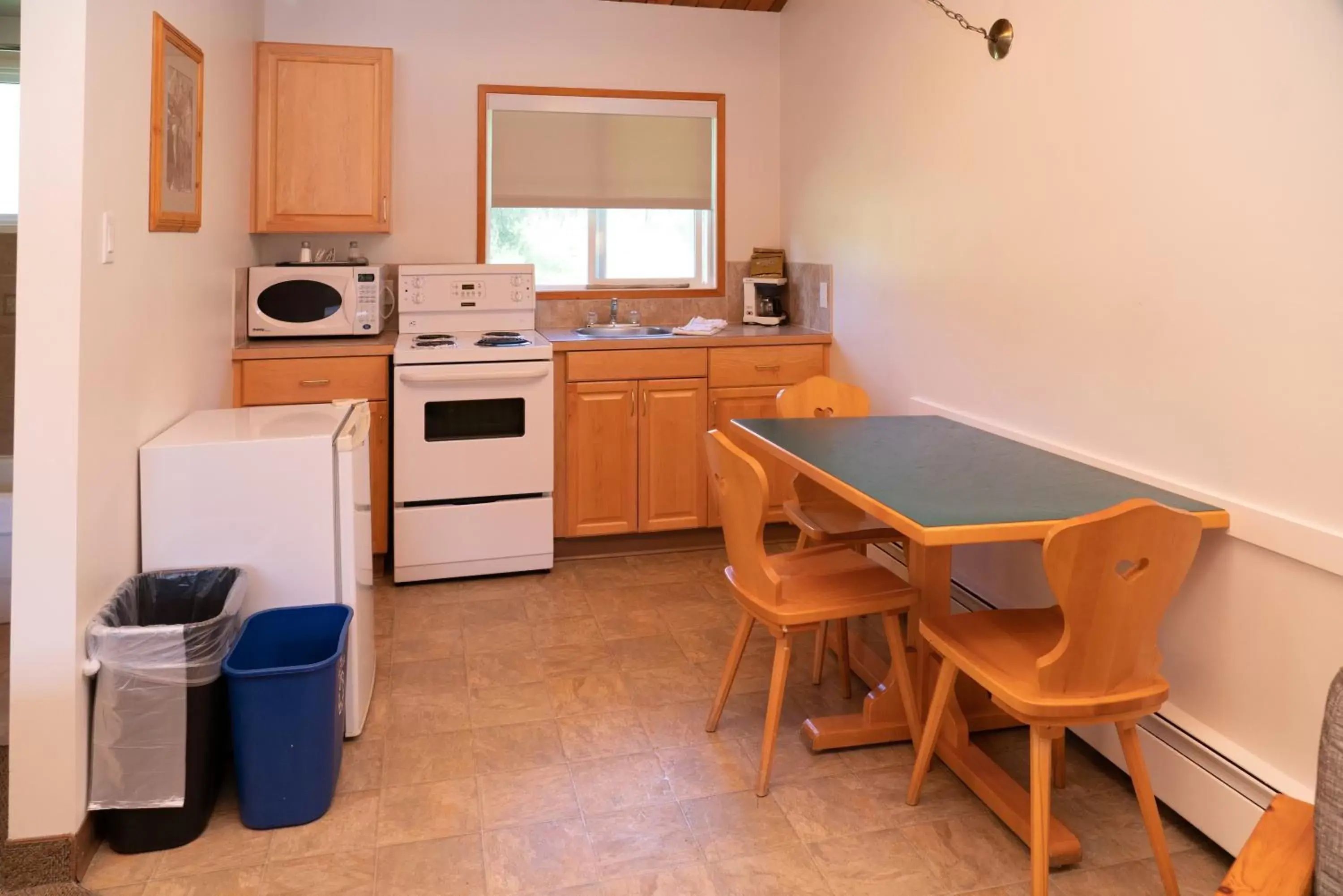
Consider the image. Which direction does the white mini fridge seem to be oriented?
to the viewer's right

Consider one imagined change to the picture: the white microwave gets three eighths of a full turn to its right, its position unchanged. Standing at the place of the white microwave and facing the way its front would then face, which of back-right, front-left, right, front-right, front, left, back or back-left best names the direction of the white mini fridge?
back-left

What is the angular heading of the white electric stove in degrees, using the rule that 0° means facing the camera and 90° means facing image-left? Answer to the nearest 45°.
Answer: approximately 0°

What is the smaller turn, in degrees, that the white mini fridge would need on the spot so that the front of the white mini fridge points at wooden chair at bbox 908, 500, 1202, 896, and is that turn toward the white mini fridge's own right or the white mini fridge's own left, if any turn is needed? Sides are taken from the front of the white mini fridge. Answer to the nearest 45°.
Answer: approximately 45° to the white mini fridge's own right

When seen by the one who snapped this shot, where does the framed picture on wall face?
facing to the right of the viewer

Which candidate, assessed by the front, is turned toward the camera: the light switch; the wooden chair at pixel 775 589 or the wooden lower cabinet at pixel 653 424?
the wooden lower cabinet

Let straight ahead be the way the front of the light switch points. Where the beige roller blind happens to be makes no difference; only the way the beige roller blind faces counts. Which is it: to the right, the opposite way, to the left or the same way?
to the right

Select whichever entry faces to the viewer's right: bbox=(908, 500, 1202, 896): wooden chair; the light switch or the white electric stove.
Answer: the light switch
